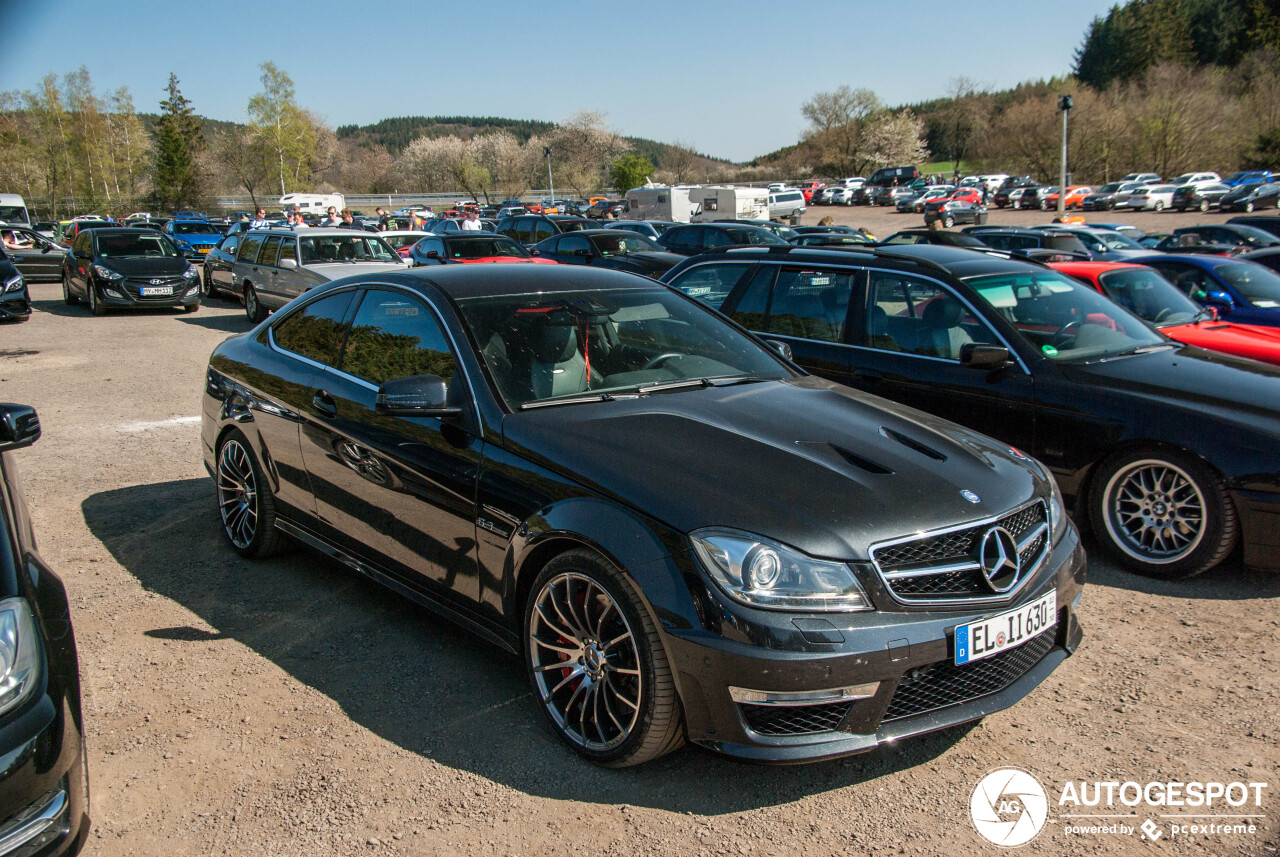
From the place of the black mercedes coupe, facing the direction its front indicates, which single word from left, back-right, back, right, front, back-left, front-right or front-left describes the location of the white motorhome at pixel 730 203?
back-left

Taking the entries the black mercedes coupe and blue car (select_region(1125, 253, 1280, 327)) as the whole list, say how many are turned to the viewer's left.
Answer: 0

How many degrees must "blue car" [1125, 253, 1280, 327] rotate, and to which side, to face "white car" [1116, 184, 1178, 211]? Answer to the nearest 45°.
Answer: approximately 135° to its left

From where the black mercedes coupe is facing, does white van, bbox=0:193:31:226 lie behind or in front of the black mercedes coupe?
behind

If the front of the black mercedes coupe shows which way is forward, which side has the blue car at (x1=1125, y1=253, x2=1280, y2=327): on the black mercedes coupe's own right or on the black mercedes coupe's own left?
on the black mercedes coupe's own left

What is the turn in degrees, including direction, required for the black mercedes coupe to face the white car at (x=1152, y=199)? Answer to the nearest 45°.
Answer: approximately 90° to its left

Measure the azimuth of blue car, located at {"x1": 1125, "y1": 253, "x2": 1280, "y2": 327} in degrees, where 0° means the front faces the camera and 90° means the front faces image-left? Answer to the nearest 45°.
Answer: approximately 315°

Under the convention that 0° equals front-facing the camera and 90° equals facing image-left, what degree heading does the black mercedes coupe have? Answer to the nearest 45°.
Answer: approximately 315°

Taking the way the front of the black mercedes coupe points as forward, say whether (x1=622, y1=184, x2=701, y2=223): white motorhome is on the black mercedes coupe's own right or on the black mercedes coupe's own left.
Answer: on the black mercedes coupe's own left
